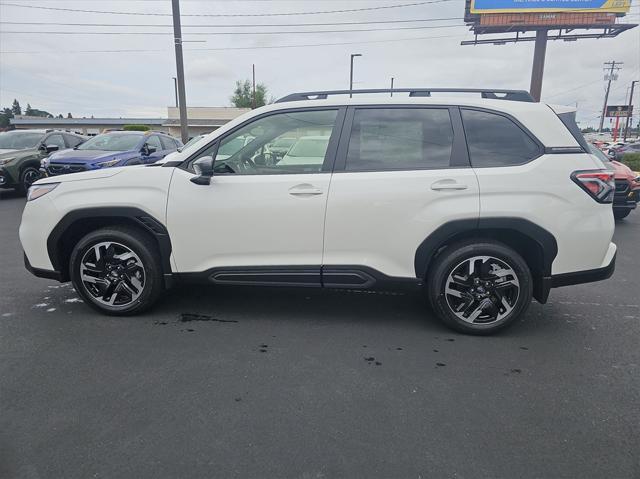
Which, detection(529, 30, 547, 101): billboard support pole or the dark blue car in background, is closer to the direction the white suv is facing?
the dark blue car in background

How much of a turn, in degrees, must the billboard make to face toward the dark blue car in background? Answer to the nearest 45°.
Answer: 0° — it already faces it

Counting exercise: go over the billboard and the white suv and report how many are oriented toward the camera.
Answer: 1

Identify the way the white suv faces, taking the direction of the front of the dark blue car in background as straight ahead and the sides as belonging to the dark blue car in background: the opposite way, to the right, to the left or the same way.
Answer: to the right

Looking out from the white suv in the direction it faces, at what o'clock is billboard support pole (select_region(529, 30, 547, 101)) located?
The billboard support pole is roughly at 4 o'clock from the white suv.

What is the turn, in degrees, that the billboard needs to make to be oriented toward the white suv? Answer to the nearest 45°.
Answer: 0° — it already faces it

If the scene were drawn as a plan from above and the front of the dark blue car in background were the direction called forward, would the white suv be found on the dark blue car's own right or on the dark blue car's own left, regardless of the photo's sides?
on the dark blue car's own left

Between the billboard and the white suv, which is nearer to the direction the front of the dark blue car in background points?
the white suv

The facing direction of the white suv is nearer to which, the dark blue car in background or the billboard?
the dark blue car in background

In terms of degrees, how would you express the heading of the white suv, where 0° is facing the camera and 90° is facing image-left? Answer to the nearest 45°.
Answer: approximately 90°
